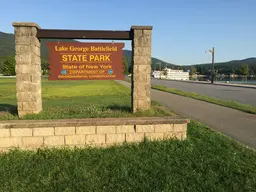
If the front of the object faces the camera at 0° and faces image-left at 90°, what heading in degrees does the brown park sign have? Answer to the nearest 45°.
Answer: approximately 0°

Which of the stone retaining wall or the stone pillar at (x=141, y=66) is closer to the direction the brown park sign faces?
the stone retaining wall

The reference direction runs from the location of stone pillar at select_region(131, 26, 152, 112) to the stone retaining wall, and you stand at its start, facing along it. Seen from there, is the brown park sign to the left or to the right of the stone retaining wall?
right

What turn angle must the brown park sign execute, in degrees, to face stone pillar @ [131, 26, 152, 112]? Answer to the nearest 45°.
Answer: approximately 90° to its left

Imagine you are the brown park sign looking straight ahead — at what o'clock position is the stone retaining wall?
The stone retaining wall is roughly at 12 o'clock from the brown park sign.
